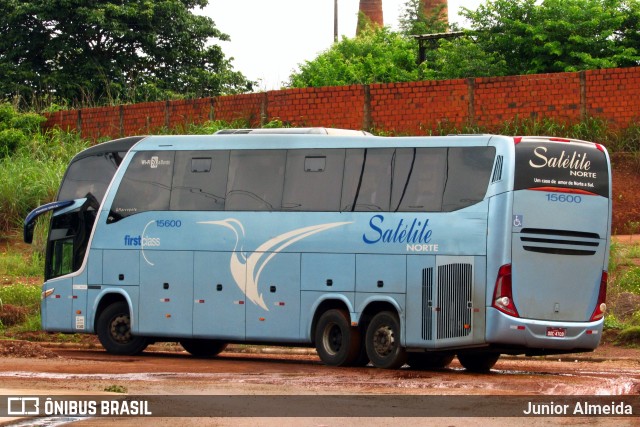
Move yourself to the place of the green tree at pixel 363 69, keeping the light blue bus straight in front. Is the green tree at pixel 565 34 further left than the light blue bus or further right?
left

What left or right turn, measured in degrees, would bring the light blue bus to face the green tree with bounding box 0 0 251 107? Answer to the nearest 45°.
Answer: approximately 45° to its right

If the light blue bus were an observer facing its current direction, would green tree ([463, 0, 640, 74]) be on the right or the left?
on its right

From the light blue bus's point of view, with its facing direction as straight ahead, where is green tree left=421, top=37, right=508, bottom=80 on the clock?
The green tree is roughly at 2 o'clock from the light blue bus.

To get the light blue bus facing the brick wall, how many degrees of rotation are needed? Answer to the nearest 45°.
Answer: approximately 45° to its right

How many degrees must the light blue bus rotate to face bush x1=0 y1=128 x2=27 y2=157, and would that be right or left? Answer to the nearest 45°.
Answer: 0° — it already faces it

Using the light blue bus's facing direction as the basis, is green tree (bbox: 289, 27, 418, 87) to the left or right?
on its right

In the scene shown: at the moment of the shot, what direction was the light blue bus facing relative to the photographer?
facing away from the viewer and to the left of the viewer
